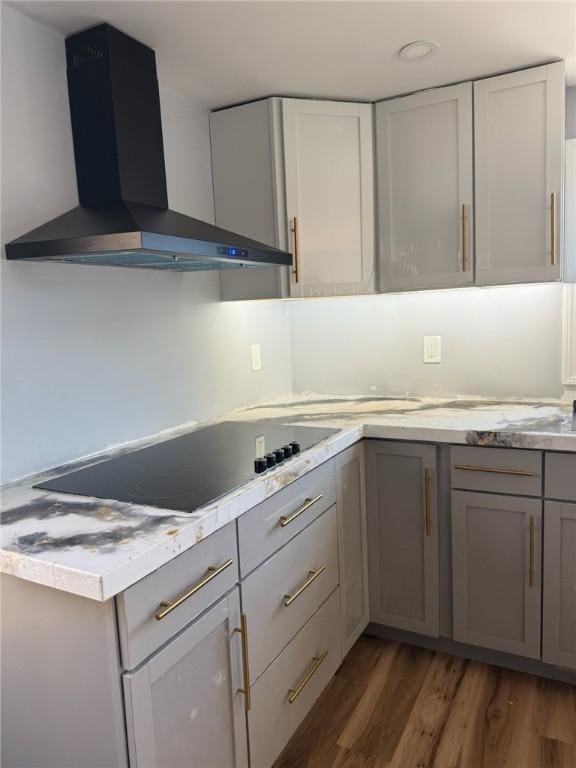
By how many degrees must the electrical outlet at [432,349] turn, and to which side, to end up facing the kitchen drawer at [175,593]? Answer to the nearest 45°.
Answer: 0° — it already faces it

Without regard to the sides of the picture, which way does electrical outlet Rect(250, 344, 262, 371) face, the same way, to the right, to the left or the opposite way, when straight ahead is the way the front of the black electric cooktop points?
the same way

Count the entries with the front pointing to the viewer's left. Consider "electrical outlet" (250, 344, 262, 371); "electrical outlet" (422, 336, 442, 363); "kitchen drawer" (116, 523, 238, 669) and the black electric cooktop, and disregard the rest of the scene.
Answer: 0

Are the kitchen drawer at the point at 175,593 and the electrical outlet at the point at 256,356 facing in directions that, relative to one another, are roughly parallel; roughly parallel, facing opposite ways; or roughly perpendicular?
roughly parallel

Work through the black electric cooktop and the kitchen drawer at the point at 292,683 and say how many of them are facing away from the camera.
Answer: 0

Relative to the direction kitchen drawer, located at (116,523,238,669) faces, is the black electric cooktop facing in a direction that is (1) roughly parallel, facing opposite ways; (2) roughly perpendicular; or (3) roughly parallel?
roughly parallel

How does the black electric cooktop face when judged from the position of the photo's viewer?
facing the viewer and to the right of the viewer

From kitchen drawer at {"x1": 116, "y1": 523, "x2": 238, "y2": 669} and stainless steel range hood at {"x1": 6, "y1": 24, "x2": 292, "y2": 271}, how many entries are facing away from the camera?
0

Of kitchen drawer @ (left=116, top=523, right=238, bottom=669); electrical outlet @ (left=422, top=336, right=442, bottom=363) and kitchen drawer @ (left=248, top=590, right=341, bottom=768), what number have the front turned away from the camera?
0

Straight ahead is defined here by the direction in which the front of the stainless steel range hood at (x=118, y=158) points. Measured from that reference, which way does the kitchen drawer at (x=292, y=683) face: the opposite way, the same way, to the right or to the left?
the same way

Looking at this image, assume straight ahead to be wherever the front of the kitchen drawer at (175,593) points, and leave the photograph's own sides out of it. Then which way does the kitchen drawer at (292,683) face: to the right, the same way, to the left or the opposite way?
the same way

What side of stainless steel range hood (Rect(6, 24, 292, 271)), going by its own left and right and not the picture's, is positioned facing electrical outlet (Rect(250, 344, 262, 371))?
left

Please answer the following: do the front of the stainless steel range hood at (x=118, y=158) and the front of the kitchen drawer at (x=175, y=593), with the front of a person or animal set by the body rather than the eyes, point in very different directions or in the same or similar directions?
same or similar directions

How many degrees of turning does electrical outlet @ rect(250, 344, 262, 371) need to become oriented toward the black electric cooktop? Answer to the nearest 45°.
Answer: approximately 45° to its right

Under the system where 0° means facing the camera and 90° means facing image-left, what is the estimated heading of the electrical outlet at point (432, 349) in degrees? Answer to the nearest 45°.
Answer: approximately 0°

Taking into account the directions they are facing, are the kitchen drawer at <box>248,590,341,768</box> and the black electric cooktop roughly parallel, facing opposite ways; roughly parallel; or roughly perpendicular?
roughly parallel
